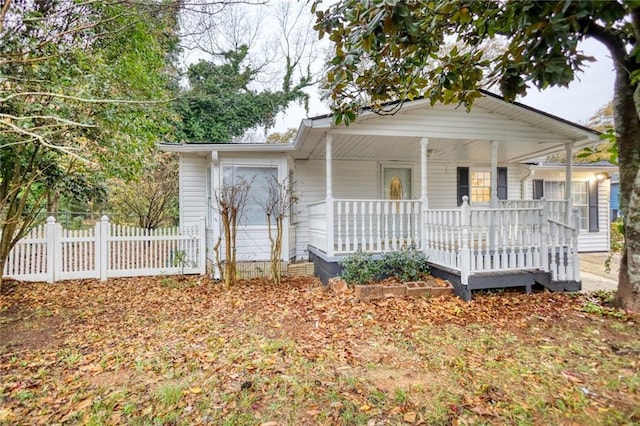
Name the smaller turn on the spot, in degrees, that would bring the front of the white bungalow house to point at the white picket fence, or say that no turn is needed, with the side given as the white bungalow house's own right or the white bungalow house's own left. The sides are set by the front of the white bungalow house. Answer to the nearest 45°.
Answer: approximately 90° to the white bungalow house's own right

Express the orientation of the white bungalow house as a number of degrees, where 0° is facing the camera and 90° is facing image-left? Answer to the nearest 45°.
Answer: approximately 0°
